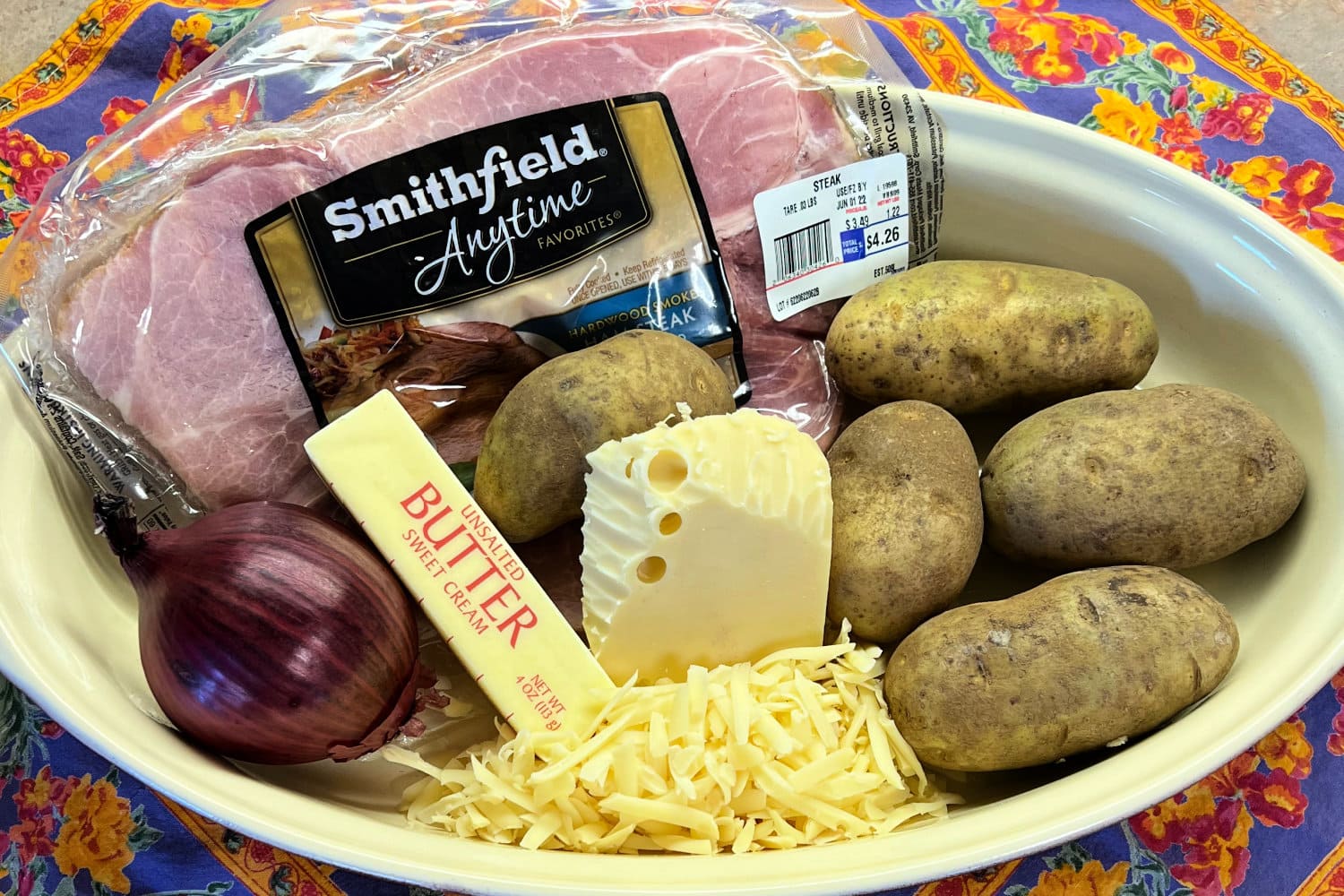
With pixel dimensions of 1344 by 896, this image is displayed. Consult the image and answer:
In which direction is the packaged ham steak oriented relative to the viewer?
toward the camera

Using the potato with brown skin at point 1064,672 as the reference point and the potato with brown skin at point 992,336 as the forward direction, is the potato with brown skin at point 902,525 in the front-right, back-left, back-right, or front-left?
front-left

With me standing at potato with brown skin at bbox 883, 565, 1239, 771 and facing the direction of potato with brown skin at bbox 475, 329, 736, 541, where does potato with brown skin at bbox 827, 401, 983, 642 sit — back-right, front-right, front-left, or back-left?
front-right
